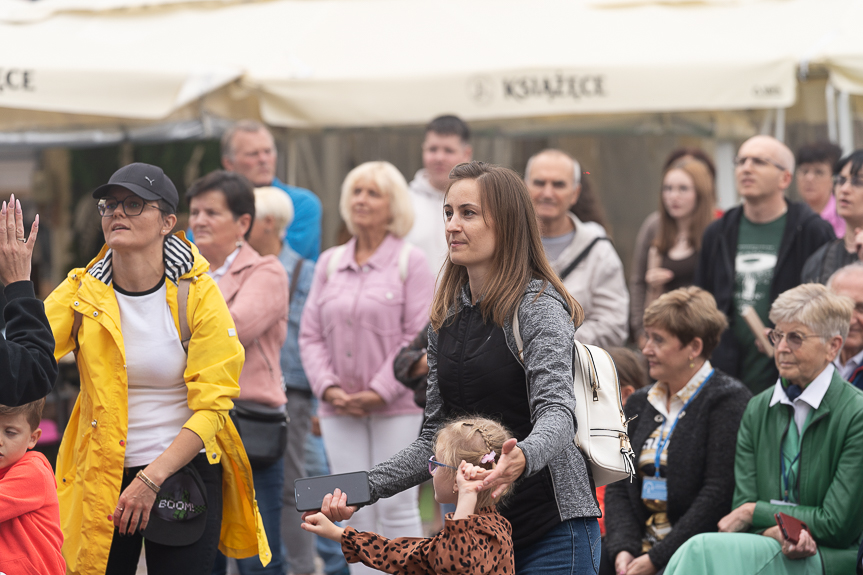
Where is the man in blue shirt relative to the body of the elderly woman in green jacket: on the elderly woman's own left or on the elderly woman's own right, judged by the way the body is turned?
on the elderly woman's own right

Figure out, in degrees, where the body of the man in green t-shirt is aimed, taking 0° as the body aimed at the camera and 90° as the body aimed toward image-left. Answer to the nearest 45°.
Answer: approximately 45°

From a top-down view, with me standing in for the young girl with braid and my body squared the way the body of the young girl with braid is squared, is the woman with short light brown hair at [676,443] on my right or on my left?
on my right

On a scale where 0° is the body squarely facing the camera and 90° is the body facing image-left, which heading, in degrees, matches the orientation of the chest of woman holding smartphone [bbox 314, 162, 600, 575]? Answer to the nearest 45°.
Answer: approximately 45°

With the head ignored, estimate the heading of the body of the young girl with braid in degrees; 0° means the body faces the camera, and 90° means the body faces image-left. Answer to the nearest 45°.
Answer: approximately 90°

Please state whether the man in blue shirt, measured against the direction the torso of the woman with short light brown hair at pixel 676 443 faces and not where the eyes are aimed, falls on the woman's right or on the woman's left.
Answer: on the woman's right

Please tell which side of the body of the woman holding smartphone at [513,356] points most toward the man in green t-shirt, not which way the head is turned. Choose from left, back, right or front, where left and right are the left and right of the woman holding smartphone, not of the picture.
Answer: back

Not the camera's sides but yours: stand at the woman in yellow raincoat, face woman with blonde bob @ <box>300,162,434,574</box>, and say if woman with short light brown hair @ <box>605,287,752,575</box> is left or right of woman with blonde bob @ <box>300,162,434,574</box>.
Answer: right
